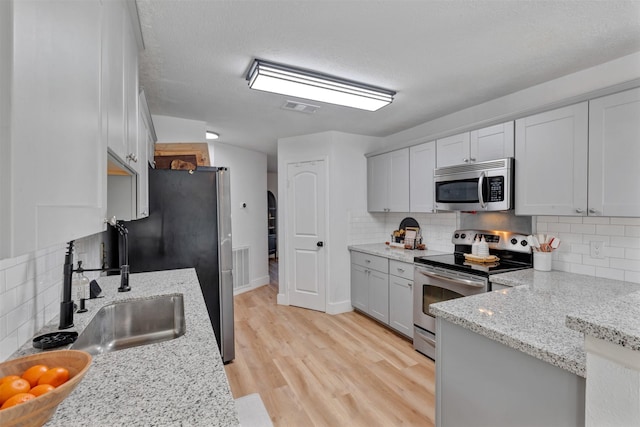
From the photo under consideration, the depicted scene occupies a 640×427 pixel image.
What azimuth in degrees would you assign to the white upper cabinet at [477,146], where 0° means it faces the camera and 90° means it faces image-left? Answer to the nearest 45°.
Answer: approximately 45°

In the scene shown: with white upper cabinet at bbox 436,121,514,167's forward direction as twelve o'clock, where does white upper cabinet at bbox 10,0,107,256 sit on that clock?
white upper cabinet at bbox 10,0,107,256 is roughly at 11 o'clock from white upper cabinet at bbox 436,121,514,167.

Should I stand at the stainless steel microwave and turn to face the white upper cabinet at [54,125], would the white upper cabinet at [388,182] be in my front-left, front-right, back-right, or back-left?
back-right

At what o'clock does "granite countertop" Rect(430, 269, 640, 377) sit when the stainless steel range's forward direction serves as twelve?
The granite countertop is roughly at 10 o'clock from the stainless steel range.

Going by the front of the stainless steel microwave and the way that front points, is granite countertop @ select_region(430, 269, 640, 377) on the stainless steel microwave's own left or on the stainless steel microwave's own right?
on the stainless steel microwave's own left

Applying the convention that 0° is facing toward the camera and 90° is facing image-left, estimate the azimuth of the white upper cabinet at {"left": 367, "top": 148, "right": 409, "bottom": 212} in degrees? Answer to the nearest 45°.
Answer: approximately 45°

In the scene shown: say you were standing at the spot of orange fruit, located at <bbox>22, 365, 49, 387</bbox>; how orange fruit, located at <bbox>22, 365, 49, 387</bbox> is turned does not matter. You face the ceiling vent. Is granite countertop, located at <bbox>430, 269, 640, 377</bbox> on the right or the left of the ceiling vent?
right

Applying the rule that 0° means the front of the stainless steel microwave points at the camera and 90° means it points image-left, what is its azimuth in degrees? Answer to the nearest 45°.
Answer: approximately 45°
